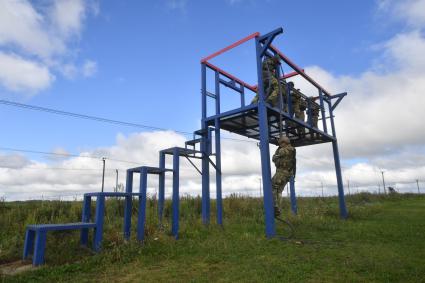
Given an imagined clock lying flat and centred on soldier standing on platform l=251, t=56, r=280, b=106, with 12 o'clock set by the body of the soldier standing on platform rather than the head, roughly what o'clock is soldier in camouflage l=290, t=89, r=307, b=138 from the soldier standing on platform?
The soldier in camouflage is roughly at 10 o'clock from the soldier standing on platform.

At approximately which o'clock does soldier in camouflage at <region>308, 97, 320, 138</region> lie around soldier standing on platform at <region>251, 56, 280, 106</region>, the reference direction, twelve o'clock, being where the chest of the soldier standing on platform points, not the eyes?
The soldier in camouflage is roughly at 10 o'clock from the soldier standing on platform.
